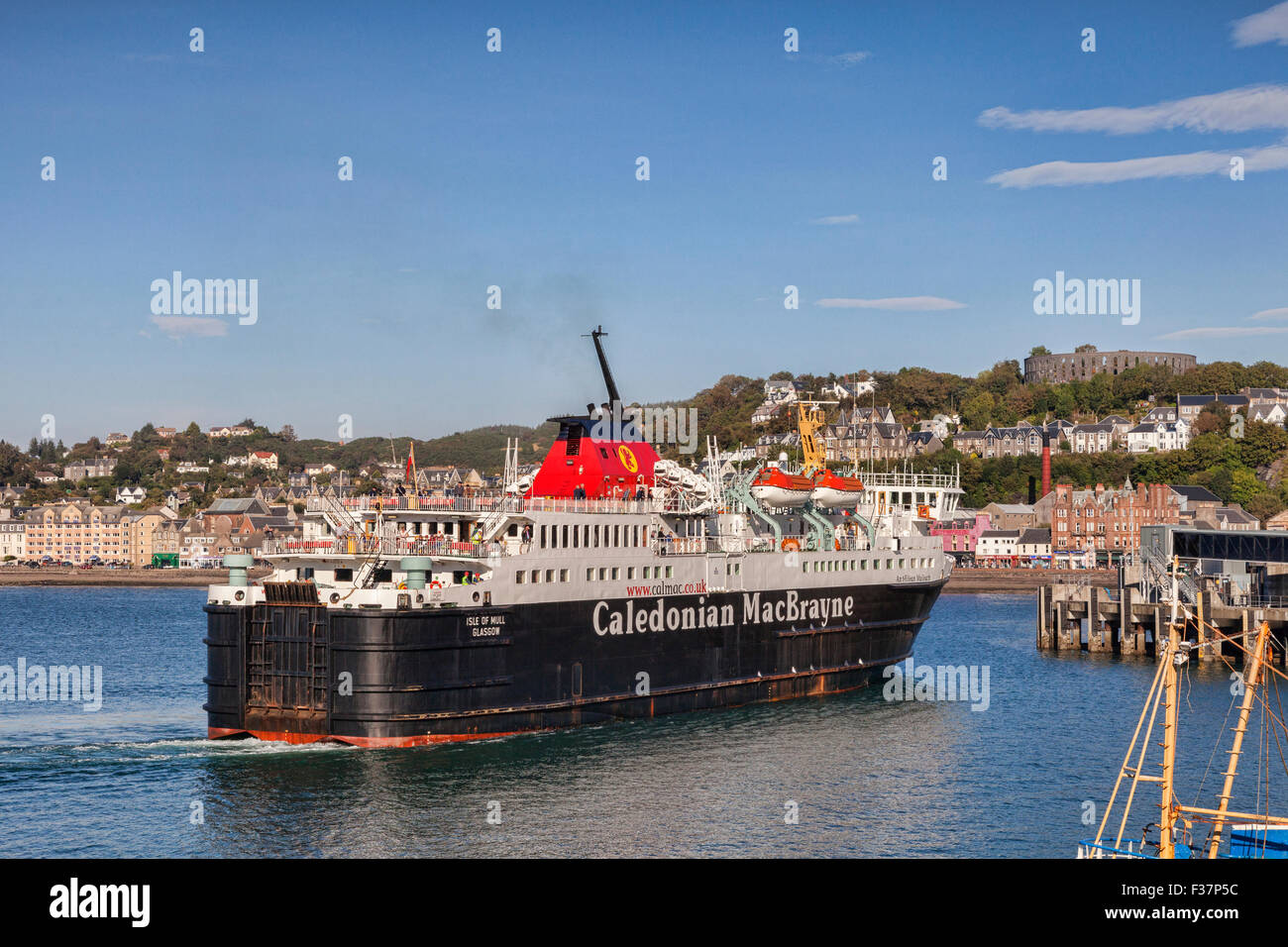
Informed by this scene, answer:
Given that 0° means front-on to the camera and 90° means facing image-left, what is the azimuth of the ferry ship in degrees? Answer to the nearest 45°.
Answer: approximately 225°
